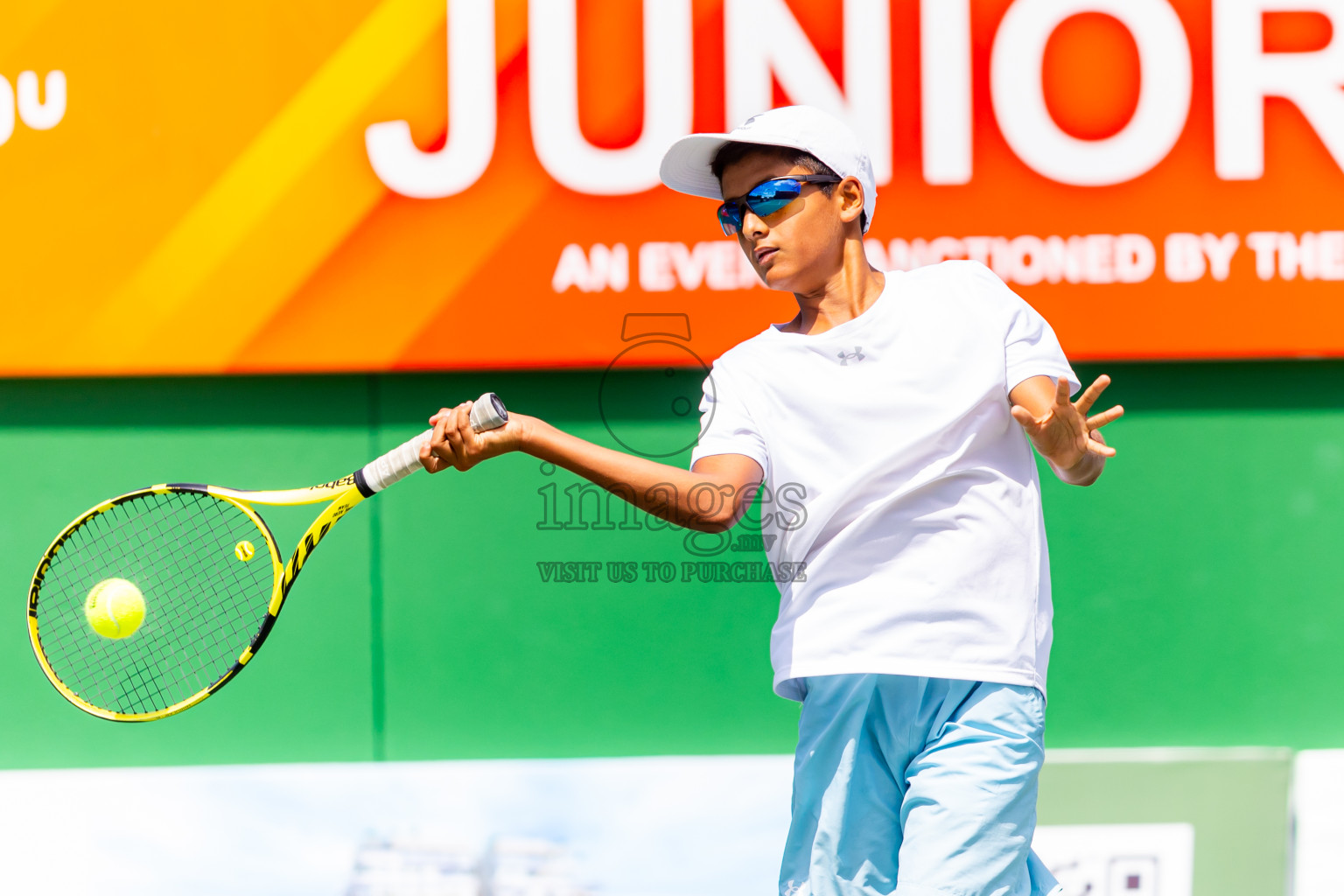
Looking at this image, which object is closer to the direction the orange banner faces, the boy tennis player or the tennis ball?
the boy tennis player

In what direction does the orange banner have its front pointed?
toward the camera

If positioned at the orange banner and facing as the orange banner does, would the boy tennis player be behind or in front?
in front

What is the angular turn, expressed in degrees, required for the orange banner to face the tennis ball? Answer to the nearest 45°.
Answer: approximately 45° to its right
